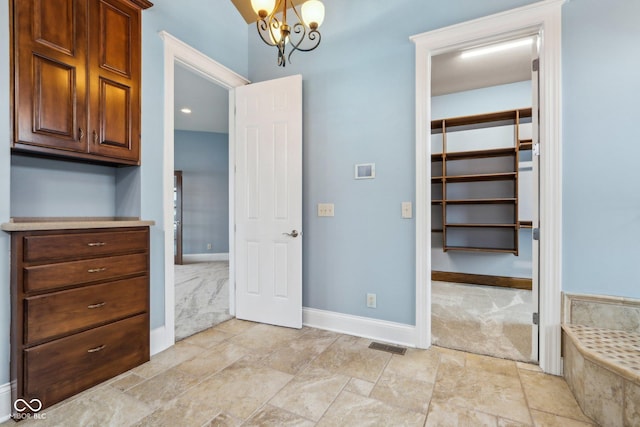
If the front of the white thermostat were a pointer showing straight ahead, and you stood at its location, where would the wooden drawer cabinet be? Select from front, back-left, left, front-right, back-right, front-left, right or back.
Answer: front

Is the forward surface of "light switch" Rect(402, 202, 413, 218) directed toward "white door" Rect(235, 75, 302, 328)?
no

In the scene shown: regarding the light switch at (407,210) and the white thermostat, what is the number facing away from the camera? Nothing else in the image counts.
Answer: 0

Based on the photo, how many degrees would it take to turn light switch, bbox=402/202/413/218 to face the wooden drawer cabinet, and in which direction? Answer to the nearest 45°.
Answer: approximately 45° to its right

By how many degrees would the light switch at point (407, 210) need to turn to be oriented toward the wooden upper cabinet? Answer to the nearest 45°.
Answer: approximately 45° to its right

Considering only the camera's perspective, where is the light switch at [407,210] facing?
facing the viewer

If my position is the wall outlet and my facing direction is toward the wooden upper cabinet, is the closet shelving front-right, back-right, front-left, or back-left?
back-right

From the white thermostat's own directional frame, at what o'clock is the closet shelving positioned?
The closet shelving is roughly at 6 o'clock from the white thermostat.

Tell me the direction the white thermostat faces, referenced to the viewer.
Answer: facing the viewer and to the left of the viewer

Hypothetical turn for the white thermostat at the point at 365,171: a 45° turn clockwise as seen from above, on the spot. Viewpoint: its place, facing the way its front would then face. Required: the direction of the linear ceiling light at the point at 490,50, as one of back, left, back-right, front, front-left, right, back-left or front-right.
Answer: back-right

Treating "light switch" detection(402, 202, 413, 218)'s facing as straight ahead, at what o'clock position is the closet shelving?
The closet shelving is roughly at 7 o'clock from the light switch.

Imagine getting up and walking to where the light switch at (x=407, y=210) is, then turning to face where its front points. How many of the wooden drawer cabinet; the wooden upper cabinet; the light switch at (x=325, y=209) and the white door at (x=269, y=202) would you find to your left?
0
